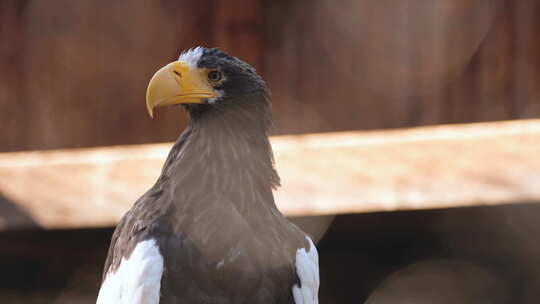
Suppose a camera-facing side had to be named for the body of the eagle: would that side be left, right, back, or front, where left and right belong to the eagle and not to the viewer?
front

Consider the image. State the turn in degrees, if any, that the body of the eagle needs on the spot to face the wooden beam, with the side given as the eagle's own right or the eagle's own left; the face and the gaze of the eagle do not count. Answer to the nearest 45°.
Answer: approximately 135° to the eagle's own left
